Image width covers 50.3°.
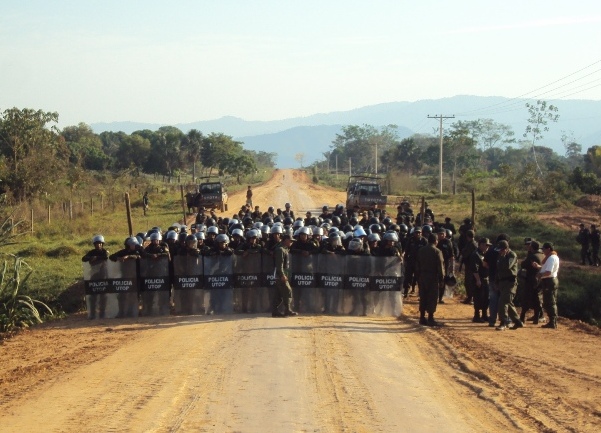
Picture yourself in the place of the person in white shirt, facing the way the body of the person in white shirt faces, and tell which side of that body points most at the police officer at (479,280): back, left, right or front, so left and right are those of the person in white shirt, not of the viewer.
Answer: front

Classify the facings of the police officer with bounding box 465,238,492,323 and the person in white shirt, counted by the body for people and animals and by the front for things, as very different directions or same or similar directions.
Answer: very different directions

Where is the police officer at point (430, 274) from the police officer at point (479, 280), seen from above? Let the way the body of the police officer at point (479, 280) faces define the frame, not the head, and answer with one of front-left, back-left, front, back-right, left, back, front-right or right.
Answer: back-right

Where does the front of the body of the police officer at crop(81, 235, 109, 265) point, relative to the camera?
toward the camera

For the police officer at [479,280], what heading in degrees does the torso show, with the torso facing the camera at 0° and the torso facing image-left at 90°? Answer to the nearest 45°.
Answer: approximately 270°

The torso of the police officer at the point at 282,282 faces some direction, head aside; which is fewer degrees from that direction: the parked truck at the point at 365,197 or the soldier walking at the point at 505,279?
the soldier walking

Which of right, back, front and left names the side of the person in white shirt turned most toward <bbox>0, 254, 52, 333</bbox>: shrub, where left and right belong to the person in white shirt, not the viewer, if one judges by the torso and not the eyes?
front

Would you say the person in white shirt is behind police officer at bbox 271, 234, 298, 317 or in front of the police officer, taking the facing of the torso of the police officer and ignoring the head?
in front

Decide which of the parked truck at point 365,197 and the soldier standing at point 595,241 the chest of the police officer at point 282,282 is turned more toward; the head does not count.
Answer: the soldier standing

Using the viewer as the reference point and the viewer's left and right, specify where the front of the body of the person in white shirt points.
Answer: facing to the left of the viewer

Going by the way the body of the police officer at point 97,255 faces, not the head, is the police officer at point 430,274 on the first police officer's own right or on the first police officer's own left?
on the first police officer's own left
